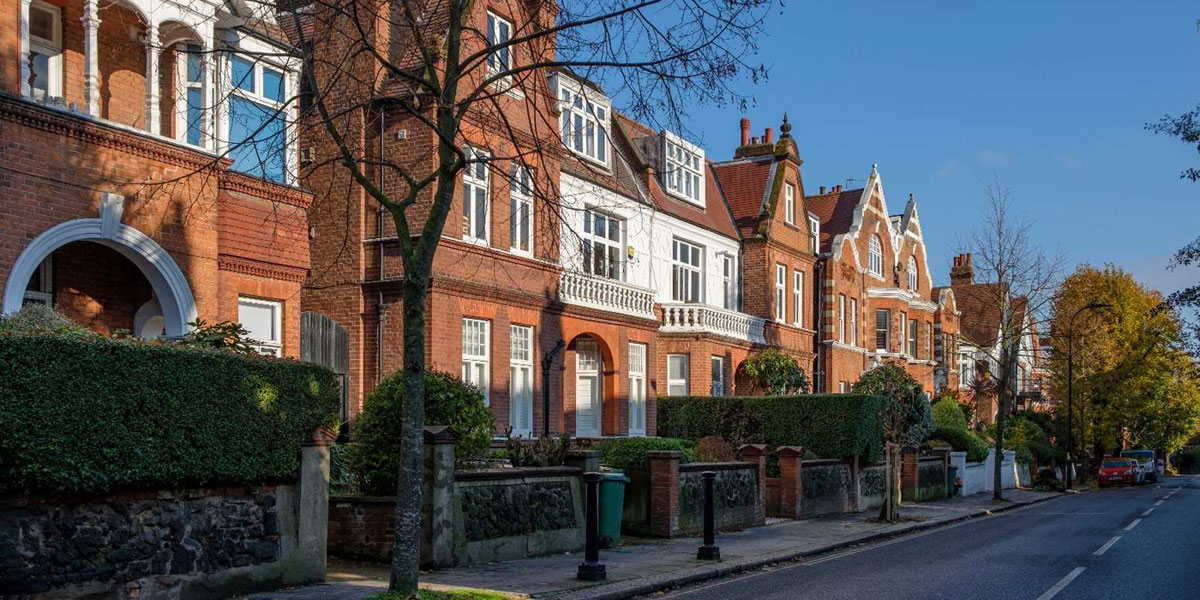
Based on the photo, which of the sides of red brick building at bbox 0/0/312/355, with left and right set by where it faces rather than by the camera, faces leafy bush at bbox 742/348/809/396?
left

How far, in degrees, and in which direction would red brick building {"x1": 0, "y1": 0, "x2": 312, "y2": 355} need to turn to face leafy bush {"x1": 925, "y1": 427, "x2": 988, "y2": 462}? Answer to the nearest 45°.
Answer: approximately 90° to its left

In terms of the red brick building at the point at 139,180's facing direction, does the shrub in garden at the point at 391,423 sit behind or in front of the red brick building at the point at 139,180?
in front

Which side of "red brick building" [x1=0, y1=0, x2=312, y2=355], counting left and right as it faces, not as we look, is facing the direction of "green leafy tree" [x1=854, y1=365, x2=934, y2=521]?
left

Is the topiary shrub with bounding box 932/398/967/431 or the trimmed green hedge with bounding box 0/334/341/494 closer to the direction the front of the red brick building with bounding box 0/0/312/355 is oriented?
the trimmed green hedge

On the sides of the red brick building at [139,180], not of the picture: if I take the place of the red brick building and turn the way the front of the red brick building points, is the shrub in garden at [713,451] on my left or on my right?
on my left

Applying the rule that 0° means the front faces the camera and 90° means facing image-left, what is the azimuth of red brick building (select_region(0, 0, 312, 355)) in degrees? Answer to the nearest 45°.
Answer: approximately 315°

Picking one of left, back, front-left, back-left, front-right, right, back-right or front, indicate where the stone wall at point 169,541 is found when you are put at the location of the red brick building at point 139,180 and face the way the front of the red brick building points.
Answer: front-right

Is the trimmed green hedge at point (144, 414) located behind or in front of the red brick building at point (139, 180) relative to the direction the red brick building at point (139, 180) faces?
in front

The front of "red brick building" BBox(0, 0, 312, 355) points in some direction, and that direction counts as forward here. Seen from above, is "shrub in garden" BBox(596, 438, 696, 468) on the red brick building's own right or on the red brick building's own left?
on the red brick building's own left
